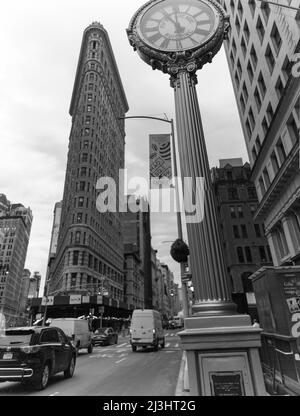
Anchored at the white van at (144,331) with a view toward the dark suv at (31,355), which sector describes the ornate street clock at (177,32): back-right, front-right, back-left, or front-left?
front-left

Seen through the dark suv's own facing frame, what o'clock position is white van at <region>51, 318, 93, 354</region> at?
The white van is roughly at 11 o'clock from the dark suv.

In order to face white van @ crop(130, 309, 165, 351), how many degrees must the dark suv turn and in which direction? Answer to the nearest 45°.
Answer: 0° — it already faces it

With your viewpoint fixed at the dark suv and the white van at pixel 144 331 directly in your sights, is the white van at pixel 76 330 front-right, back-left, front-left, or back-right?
front-left

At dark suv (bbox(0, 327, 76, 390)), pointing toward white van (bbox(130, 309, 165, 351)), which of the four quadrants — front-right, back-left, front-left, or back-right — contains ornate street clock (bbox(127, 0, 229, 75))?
back-right

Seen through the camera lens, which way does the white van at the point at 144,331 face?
facing away from the viewer

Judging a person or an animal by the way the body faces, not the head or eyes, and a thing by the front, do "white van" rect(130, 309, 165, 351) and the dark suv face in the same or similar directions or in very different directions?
same or similar directions

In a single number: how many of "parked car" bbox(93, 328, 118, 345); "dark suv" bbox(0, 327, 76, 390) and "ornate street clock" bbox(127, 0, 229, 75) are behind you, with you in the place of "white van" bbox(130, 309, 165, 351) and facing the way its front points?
2

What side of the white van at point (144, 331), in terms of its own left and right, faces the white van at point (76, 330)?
left

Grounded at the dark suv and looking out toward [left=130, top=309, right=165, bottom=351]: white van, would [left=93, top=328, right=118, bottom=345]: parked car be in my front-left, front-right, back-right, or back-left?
front-left

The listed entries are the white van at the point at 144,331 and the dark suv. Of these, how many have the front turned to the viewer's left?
0

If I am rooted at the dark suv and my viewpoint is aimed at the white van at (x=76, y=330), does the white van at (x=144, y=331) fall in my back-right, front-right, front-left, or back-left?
front-right

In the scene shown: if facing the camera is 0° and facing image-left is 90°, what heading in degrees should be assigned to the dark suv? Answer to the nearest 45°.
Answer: approximately 225°

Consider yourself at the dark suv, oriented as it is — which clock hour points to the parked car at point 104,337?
The parked car is roughly at 11 o'clock from the dark suv.
